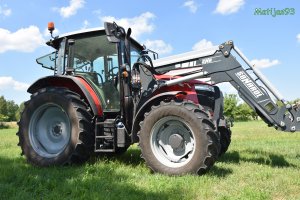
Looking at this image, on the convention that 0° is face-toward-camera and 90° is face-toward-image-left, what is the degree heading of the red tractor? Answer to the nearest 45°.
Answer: approximately 315°
